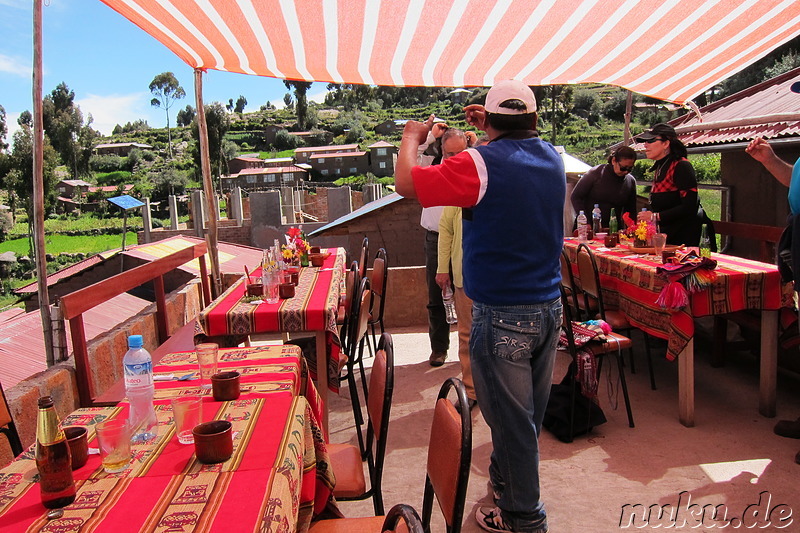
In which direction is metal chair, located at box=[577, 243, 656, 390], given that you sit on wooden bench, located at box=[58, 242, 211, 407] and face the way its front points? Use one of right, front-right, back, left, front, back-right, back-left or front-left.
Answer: front-left

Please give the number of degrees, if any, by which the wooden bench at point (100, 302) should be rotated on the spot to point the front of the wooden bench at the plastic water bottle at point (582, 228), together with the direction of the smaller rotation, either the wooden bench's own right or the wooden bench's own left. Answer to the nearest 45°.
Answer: approximately 45° to the wooden bench's own left

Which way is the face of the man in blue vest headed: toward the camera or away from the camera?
away from the camera

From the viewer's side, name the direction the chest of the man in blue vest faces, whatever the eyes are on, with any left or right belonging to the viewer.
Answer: facing away from the viewer and to the left of the viewer

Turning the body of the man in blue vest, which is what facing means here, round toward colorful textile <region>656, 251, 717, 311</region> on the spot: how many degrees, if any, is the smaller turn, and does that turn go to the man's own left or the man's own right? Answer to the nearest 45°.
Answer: approximately 90° to the man's own right

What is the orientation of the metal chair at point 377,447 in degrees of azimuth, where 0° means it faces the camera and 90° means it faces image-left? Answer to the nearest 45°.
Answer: approximately 90°

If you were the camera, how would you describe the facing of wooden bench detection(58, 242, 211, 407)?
facing the viewer and to the right of the viewer
